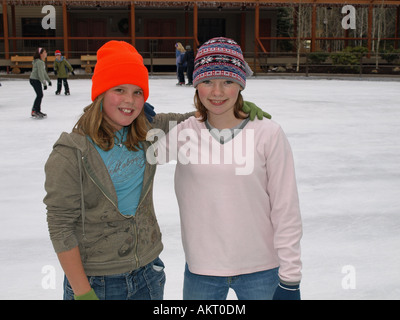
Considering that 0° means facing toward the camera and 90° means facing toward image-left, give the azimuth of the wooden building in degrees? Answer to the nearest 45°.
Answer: approximately 0°

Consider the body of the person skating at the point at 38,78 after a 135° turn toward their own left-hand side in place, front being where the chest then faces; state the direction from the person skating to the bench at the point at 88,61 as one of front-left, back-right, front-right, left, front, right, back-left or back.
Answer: front-right

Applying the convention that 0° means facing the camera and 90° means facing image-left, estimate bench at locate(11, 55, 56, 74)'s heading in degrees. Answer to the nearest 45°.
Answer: approximately 0°

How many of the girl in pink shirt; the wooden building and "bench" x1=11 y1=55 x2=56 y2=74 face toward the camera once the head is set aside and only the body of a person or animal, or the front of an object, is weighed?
3

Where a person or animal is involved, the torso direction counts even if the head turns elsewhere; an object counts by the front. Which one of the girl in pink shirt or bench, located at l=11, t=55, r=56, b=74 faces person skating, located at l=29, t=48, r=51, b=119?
the bench

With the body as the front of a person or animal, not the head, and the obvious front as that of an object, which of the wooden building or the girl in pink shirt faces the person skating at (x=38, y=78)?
the wooden building

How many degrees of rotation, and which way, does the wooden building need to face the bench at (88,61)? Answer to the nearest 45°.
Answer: approximately 45° to its right

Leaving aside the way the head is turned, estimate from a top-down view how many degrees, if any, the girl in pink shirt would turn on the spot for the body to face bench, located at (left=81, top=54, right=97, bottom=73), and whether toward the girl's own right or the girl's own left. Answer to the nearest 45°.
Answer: approximately 180°
